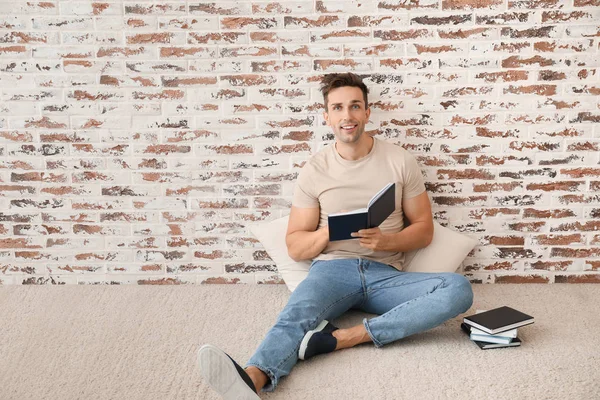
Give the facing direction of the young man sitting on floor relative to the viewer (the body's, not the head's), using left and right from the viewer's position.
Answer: facing the viewer

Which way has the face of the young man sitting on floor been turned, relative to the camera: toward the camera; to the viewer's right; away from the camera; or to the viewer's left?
toward the camera

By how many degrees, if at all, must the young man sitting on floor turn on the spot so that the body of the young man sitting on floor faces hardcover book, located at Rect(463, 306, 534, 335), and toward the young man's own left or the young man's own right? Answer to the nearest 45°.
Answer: approximately 45° to the young man's own left
